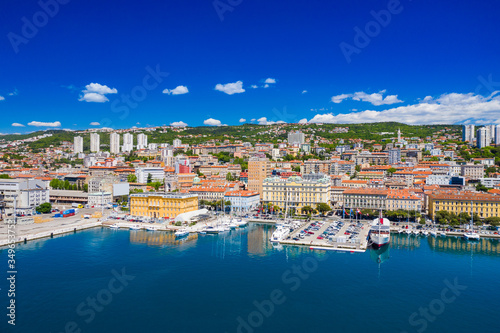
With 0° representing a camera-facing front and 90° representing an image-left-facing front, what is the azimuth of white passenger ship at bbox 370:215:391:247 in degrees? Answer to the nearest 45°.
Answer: approximately 0°

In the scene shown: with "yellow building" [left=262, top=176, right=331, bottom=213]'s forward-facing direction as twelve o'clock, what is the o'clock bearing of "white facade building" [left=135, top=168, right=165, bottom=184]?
The white facade building is roughly at 4 o'clock from the yellow building.

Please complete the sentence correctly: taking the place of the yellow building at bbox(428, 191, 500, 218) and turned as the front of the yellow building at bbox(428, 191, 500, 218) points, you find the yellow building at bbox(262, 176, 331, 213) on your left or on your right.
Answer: on your right

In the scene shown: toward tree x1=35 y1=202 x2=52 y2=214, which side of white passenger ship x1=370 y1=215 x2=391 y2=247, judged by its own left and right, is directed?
right

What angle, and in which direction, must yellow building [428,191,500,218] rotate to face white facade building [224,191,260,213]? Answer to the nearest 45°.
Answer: approximately 90° to its right

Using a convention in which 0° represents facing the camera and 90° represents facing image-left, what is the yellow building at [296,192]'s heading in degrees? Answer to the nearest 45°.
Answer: approximately 0°

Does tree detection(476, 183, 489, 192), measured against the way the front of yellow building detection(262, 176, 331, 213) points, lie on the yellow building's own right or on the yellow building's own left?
on the yellow building's own left
